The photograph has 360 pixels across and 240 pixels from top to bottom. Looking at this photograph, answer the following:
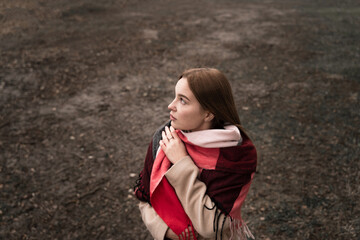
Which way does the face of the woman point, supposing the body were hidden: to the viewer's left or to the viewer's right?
to the viewer's left

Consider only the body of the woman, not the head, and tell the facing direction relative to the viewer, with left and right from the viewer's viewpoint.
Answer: facing the viewer and to the left of the viewer
